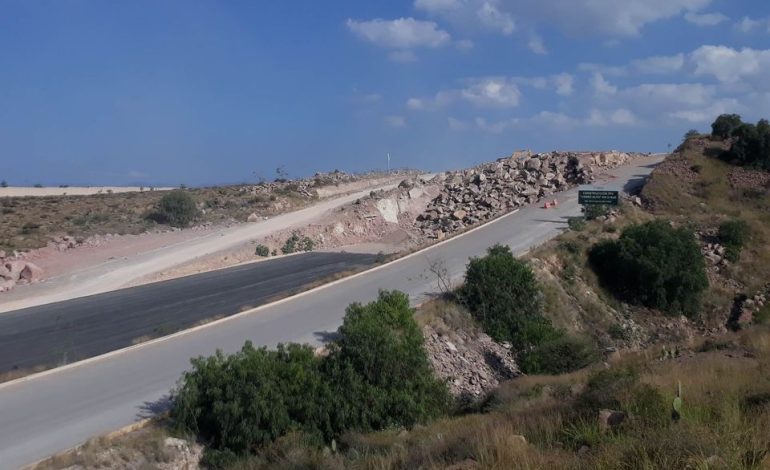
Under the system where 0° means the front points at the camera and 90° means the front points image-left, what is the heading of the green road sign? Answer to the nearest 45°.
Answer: approximately 0°

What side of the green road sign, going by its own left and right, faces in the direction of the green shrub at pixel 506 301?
front

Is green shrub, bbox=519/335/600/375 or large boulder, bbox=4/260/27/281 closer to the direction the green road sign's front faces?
the green shrub

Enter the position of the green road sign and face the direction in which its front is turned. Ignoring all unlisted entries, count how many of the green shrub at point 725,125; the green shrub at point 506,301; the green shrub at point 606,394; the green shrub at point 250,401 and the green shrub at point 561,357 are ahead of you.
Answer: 4

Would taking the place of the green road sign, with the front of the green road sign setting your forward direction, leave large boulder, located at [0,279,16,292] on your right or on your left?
on your right

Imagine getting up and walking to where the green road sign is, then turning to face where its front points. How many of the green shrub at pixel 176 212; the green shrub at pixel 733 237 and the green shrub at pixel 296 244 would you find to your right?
2

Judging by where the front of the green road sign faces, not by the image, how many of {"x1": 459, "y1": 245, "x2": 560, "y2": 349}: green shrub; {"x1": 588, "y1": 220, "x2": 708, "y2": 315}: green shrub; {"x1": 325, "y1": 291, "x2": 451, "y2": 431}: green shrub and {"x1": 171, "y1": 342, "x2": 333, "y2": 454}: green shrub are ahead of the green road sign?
4

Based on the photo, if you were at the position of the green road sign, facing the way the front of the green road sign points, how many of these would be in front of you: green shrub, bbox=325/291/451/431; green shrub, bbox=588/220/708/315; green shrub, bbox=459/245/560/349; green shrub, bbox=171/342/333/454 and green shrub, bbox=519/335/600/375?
5

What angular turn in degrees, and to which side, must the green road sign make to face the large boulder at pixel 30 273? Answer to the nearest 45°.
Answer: approximately 45° to its right

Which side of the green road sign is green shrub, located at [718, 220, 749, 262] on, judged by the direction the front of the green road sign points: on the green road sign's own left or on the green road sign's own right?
on the green road sign's own left

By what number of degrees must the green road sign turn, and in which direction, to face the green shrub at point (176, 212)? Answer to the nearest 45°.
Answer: approximately 90° to its right

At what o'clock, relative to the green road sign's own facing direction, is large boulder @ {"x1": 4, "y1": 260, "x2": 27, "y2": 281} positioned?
The large boulder is roughly at 2 o'clock from the green road sign.

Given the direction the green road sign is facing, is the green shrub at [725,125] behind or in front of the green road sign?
behind

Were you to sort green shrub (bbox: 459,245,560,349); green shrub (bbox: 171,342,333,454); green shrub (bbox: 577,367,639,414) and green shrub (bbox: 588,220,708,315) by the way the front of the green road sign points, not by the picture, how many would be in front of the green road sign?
4

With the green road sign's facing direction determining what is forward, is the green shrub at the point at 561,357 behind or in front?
in front

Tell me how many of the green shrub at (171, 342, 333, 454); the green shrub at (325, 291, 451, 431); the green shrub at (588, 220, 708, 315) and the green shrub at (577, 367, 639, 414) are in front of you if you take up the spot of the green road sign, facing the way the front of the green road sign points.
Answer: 4

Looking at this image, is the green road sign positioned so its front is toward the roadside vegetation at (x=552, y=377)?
yes

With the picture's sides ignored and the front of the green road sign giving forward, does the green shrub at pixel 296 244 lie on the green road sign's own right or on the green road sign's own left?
on the green road sign's own right
